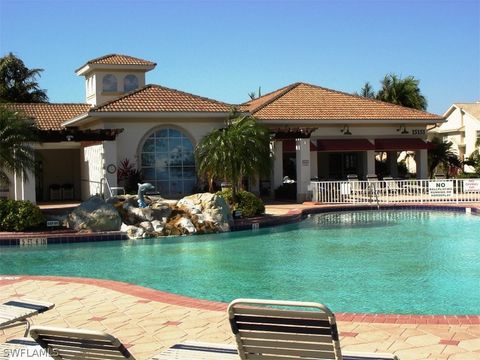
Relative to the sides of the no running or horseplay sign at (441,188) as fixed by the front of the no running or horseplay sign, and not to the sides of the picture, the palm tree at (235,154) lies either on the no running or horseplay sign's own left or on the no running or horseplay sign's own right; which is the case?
on the no running or horseplay sign's own right

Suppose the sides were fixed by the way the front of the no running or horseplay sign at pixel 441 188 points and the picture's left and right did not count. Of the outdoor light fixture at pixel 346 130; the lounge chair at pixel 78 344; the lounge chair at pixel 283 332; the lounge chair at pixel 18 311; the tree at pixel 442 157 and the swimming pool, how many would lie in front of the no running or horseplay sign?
4

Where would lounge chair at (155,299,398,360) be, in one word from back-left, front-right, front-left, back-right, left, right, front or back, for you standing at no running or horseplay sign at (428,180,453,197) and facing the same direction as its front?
front

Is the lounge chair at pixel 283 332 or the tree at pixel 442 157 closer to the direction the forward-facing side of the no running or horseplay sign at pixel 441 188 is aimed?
the lounge chair

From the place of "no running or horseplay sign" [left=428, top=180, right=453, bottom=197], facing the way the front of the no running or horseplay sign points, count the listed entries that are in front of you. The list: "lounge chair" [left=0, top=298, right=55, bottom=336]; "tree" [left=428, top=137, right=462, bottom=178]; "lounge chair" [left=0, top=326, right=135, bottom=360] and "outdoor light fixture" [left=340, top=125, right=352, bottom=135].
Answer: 2

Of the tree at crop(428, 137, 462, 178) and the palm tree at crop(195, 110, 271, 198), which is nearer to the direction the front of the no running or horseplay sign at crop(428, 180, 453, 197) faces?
the palm tree

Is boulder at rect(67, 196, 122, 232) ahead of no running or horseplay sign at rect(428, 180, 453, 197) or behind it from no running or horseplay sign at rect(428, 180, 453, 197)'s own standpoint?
ahead

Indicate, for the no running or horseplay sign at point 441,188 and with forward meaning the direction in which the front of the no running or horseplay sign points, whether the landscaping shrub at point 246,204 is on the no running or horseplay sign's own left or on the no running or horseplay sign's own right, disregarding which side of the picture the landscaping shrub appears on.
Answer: on the no running or horseplay sign's own right

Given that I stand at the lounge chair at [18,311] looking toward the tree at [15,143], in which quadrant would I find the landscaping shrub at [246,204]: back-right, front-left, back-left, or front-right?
front-right

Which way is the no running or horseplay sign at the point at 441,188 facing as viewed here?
toward the camera

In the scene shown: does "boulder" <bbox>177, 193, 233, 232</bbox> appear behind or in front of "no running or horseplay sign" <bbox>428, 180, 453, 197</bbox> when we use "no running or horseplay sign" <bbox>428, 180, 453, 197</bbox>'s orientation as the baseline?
in front

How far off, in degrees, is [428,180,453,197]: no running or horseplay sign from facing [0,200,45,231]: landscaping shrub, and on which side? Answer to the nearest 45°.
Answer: approximately 45° to its right

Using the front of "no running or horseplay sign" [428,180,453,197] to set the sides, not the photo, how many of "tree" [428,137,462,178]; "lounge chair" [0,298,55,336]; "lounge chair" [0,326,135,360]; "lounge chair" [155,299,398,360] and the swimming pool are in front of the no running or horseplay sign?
4

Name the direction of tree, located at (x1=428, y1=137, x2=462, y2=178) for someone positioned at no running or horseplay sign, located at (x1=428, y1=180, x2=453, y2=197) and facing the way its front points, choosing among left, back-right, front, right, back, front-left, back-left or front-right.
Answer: back

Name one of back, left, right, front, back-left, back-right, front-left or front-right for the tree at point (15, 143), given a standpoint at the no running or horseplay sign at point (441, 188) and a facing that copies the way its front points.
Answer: front-right

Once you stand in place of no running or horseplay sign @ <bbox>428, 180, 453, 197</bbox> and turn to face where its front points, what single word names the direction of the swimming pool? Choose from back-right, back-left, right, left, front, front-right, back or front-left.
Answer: front
